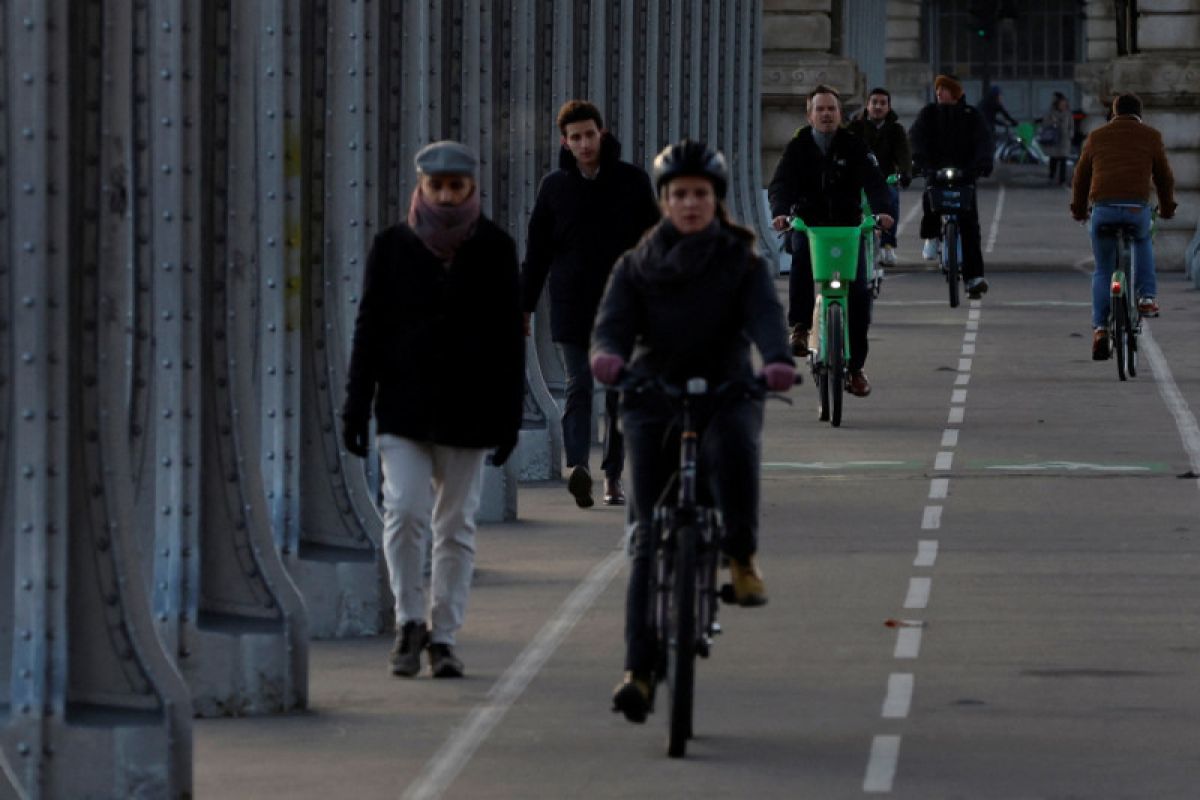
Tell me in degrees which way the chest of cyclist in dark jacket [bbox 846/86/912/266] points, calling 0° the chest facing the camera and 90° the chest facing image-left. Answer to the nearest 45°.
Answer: approximately 0°

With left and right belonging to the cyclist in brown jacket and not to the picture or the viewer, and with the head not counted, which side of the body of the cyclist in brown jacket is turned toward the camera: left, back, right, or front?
back

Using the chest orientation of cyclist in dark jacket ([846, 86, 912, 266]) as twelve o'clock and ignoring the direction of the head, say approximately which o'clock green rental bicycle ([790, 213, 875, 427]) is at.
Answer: The green rental bicycle is roughly at 12 o'clock from the cyclist in dark jacket.

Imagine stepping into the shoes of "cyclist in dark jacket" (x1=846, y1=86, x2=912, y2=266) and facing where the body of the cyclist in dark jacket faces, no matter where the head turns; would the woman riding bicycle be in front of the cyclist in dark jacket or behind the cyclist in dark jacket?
in front

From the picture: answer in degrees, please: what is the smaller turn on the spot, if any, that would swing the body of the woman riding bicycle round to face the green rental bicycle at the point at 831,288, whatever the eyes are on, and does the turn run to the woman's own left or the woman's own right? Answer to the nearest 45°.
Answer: approximately 180°

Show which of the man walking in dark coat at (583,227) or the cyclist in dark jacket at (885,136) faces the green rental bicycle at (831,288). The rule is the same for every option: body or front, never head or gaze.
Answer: the cyclist in dark jacket

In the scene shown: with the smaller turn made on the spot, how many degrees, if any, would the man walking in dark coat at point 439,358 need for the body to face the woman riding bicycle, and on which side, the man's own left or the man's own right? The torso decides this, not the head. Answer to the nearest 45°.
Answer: approximately 45° to the man's own left

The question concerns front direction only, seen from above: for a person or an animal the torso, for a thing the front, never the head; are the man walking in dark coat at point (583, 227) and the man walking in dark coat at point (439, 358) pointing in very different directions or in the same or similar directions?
same or similar directions

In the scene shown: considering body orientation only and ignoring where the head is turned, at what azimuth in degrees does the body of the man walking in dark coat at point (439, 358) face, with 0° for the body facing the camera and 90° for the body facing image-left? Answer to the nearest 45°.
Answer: approximately 0°

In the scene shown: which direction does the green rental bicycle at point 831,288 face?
toward the camera

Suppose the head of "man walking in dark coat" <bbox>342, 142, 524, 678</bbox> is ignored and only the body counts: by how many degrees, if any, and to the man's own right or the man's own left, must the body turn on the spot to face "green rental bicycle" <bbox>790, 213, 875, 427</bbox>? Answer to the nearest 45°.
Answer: approximately 180°

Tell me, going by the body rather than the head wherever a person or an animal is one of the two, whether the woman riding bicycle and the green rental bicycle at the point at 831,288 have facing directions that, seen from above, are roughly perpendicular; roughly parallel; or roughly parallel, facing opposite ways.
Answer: roughly parallel

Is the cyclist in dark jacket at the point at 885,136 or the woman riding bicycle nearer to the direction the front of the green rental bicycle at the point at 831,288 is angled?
the woman riding bicycle

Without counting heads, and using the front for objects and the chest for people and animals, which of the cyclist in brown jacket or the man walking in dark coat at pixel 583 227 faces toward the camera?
the man walking in dark coat

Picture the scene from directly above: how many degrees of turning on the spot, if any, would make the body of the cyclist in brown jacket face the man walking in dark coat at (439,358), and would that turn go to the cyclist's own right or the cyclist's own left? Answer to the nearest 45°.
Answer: approximately 180°

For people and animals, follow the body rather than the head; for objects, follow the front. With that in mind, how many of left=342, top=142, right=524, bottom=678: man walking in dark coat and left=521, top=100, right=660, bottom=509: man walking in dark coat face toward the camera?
2

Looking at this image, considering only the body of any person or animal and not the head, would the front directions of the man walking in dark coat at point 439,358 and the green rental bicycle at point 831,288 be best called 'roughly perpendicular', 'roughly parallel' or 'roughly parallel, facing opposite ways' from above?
roughly parallel

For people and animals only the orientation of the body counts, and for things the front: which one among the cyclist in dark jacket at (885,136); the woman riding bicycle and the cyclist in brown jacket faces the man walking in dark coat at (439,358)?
the cyclist in dark jacket

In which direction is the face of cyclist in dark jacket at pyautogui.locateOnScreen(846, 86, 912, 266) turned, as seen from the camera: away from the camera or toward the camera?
toward the camera

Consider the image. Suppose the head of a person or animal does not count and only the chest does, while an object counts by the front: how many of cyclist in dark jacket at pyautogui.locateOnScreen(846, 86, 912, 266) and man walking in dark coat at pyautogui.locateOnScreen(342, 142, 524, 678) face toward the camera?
2

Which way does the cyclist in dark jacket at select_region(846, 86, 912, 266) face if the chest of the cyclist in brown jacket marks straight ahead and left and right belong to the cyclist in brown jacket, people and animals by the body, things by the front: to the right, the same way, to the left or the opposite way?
the opposite way

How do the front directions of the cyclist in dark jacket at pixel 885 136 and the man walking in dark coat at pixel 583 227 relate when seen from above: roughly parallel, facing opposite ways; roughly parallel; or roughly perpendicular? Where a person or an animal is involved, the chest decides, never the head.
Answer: roughly parallel

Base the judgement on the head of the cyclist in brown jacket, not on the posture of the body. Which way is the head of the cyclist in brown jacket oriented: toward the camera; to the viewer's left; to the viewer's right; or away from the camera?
away from the camera

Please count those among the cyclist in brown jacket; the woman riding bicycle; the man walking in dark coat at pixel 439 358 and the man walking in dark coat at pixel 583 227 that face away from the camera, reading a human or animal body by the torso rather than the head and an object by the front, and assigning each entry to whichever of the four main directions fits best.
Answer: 1
